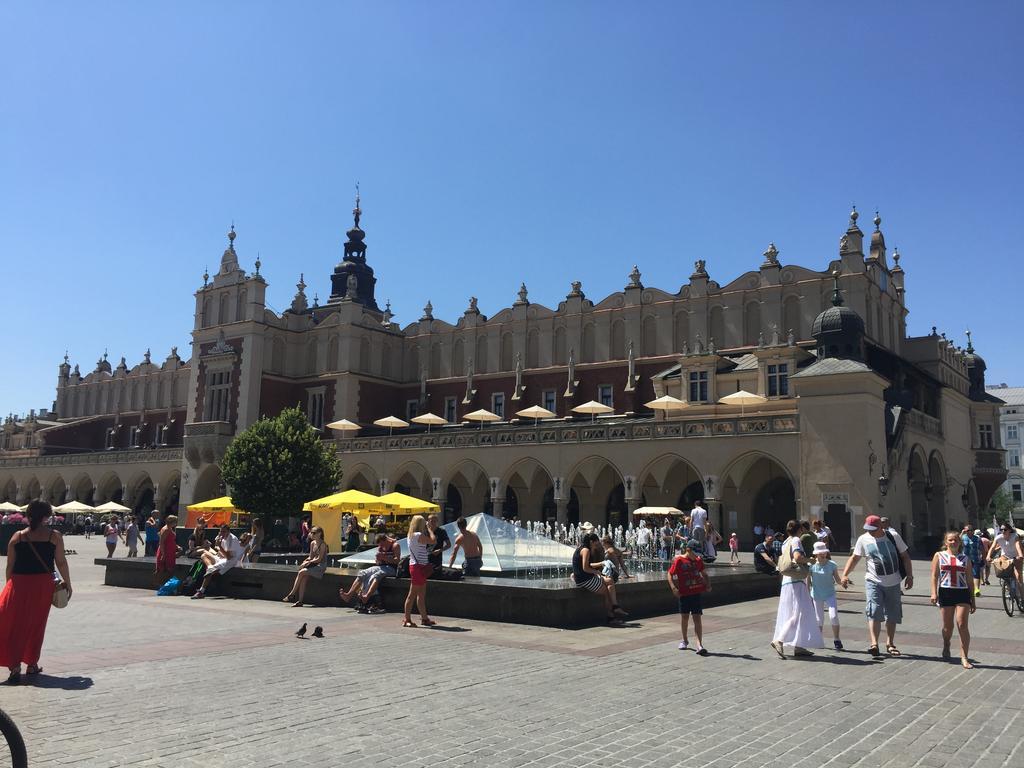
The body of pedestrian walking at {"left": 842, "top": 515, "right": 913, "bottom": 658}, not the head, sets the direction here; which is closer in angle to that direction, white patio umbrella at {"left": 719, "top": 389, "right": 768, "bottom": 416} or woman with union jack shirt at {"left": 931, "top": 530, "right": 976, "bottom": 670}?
the woman with union jack shirt

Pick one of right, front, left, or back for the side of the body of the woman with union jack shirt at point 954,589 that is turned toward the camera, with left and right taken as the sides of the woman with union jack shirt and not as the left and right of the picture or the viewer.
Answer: front

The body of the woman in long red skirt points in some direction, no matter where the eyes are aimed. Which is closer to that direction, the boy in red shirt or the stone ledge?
the stone ledge

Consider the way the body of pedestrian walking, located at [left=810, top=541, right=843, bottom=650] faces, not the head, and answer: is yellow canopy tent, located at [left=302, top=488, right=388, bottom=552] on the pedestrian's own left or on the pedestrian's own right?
on the pedestrian's own right

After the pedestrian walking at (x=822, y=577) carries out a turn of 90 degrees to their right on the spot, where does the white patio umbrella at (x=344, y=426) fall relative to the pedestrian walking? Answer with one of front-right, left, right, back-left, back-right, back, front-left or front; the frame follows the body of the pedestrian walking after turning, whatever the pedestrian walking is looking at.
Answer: front-right

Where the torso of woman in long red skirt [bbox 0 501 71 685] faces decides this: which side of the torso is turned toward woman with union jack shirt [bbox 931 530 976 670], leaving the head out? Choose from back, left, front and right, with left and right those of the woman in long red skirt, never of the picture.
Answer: right

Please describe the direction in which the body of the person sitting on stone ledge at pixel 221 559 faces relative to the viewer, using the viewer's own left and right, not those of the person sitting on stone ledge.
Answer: facing the viewer and to the left of the viewer

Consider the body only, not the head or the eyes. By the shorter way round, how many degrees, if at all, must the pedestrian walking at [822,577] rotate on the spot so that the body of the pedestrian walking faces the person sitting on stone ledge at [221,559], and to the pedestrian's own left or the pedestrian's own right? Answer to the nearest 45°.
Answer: approximately 90° to the pedestrian's own right

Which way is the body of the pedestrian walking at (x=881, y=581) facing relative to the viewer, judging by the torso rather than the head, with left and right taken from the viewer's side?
facing the viewer

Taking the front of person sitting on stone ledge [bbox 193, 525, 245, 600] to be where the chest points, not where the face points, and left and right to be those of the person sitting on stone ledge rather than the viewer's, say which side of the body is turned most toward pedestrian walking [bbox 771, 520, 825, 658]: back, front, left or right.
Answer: left

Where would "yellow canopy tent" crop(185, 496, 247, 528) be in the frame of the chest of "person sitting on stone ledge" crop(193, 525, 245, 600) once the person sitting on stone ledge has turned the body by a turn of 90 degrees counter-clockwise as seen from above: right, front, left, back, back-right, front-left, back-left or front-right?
back-left
